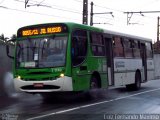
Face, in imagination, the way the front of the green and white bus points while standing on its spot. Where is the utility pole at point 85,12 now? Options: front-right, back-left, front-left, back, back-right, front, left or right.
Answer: back-right

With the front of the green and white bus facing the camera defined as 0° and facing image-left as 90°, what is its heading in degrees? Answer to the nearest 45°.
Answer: approximately 45°
